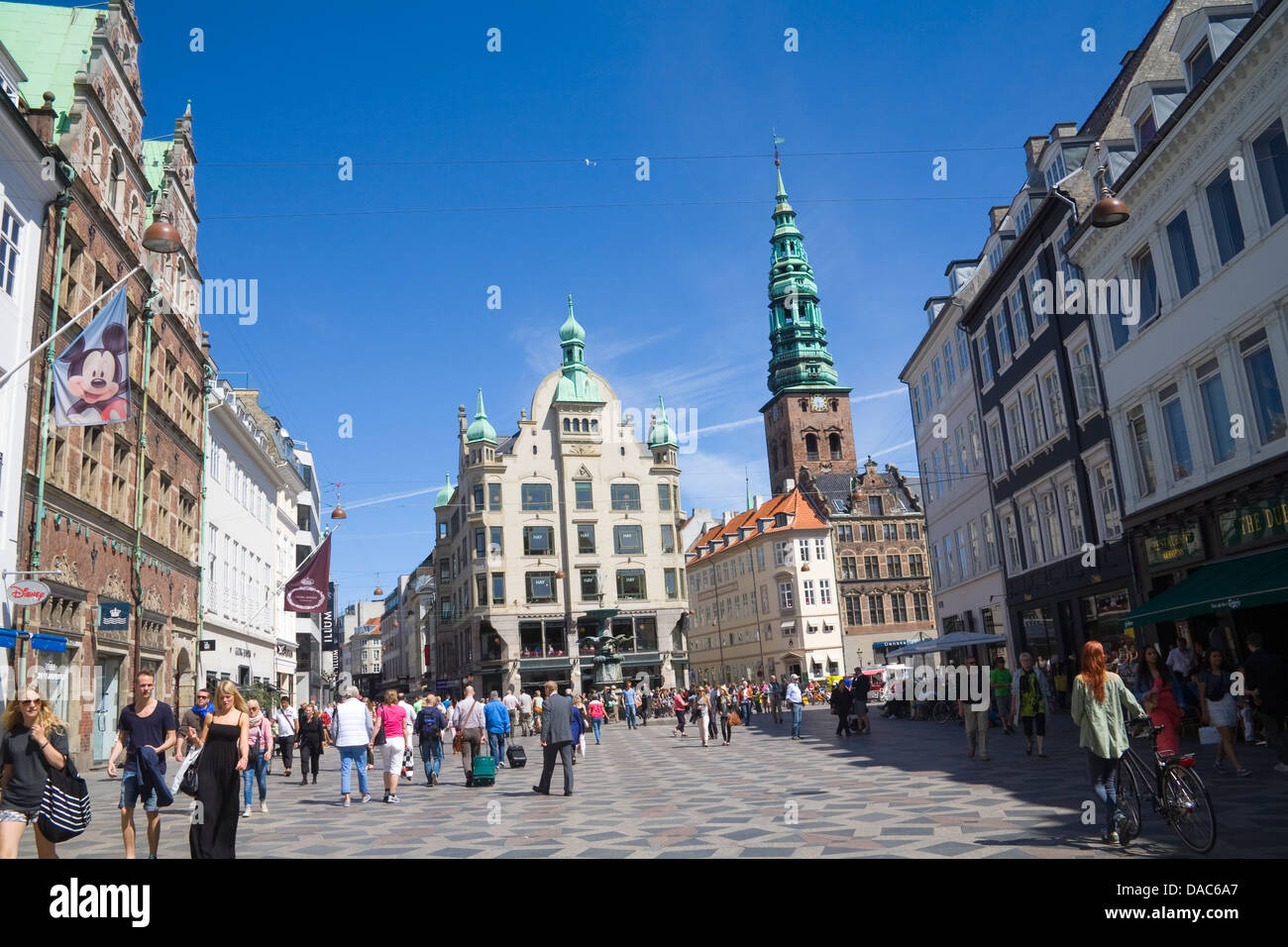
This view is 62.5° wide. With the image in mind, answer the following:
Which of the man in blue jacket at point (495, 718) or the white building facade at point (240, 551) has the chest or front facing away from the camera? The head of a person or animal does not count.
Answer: the man in blue jacket

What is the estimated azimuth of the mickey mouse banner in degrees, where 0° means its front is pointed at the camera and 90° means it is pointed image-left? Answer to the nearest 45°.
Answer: approximately 0°

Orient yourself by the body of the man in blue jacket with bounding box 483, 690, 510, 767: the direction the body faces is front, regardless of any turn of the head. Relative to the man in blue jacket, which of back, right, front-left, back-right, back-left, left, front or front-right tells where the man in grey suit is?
back

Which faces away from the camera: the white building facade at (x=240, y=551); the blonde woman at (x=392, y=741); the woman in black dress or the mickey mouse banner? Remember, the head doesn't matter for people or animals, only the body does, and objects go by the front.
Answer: the blonde woman

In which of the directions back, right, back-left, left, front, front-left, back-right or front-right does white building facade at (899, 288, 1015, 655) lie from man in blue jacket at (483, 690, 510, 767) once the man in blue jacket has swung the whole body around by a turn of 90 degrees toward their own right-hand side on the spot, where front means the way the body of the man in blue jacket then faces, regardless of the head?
front-left

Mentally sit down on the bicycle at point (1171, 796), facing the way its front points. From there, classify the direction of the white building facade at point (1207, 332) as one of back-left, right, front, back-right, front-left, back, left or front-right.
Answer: front-right

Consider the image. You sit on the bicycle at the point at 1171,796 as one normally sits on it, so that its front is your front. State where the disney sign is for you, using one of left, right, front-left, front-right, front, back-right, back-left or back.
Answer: front-left

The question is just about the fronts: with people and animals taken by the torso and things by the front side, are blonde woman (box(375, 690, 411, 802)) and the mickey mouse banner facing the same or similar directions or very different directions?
very different directions

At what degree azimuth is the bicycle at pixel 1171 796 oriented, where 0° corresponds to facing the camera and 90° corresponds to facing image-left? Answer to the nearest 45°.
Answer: approximately 135°

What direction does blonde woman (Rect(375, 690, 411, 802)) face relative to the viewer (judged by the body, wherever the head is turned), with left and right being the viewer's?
facing away from the viewer

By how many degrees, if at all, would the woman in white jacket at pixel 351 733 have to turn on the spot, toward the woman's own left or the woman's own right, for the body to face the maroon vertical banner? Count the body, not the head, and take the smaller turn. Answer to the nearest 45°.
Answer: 0° — they already face it

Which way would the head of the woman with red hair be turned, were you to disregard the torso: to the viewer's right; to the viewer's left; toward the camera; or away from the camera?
away from the camera

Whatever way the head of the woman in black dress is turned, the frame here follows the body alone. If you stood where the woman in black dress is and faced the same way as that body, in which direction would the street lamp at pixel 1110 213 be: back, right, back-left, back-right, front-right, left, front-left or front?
left

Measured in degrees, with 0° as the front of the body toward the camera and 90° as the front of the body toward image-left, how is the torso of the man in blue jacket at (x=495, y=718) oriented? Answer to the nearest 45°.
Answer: approximately 180°

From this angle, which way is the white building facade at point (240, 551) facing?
to the viewer's right
